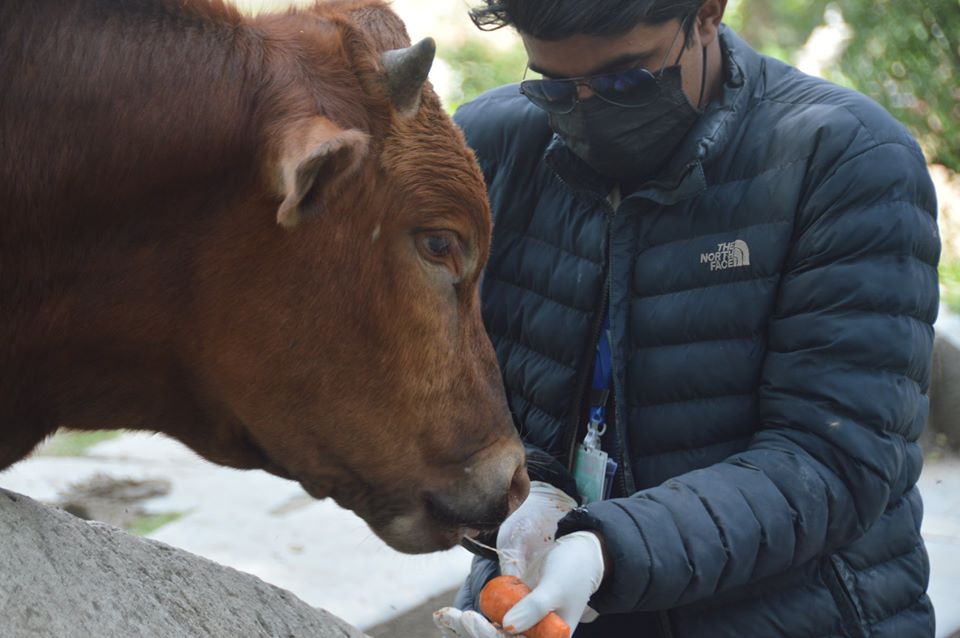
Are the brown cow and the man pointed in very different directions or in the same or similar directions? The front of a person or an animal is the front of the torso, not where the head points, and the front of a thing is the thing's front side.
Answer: very different directions

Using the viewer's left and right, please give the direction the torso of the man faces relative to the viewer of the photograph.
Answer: facing the viewer and to the left of the viewer

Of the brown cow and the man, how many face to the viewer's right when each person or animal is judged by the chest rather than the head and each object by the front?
1

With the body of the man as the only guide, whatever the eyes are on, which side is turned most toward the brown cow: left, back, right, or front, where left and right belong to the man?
front

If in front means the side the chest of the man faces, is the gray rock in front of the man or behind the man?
in front

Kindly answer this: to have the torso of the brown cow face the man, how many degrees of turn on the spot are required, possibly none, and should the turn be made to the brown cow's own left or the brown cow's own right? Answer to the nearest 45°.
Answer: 0° — it already faces them

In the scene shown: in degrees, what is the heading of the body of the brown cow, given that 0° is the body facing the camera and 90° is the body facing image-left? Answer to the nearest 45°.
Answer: approximately 270°
